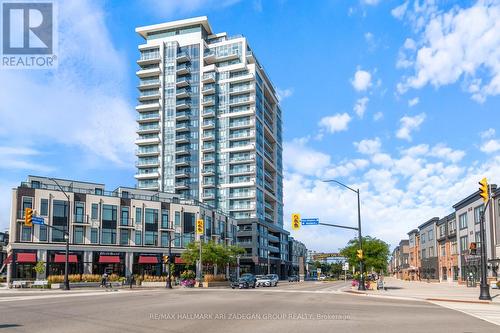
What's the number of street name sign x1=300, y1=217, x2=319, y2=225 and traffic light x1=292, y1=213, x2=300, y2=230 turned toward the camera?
2

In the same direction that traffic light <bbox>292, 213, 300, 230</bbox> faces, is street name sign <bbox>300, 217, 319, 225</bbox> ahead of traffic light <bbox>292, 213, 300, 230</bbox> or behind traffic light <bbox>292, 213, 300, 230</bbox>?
behind

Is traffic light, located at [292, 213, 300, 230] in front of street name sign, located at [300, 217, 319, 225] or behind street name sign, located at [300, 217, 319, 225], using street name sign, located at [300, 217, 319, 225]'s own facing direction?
in front

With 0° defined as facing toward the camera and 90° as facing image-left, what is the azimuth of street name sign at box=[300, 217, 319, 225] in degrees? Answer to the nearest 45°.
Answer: approximately 0°
